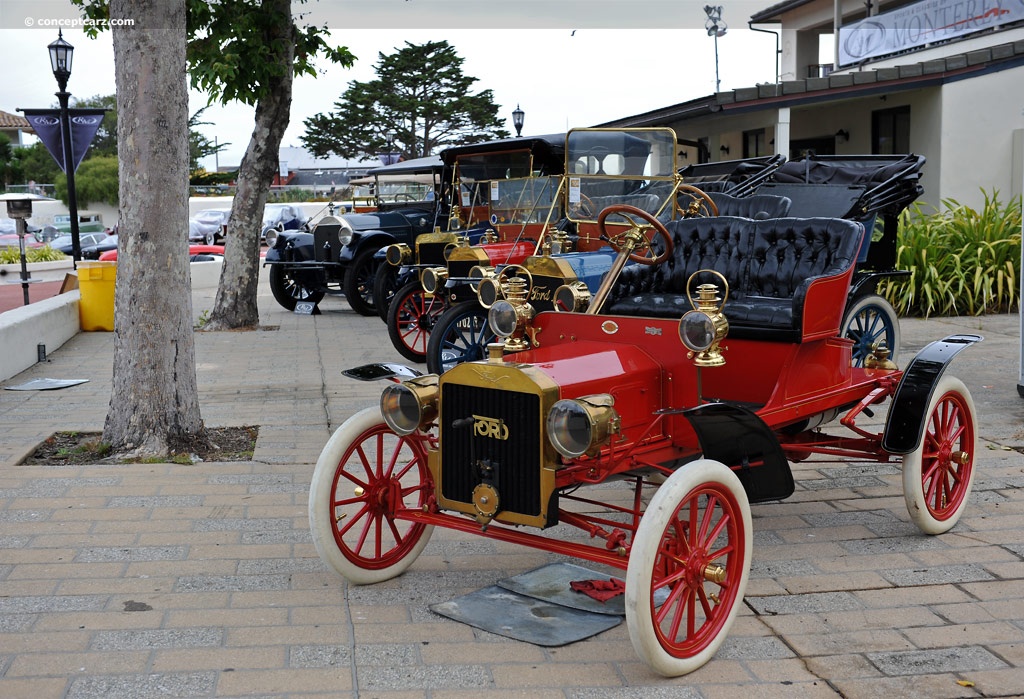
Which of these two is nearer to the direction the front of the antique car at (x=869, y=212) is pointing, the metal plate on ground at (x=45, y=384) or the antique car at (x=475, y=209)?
the metal plate on ground

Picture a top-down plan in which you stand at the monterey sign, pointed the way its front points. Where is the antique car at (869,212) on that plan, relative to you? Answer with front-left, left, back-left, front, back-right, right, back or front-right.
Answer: front-left

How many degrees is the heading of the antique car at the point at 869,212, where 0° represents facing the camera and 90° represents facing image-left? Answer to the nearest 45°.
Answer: approximately 45°

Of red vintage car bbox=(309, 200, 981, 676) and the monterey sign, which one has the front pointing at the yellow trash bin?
the monterey sign
